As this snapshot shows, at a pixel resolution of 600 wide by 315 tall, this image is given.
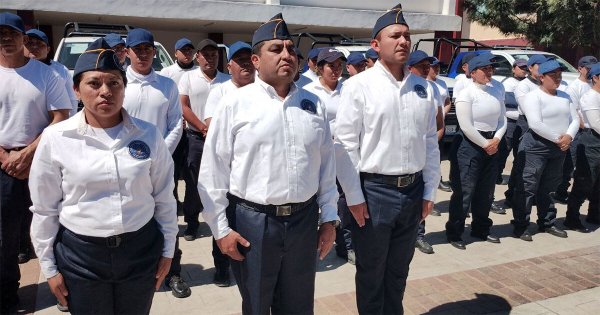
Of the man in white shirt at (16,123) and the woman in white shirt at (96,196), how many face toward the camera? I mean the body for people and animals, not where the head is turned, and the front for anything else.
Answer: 2

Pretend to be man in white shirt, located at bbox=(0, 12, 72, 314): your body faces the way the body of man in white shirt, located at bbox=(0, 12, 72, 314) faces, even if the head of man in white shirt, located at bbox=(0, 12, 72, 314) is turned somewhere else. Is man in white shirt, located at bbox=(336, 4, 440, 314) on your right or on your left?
on your left

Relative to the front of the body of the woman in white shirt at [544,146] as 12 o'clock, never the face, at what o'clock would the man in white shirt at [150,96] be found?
The man in white shirt is roughly at 3 o'clock from the woman in white shirt.

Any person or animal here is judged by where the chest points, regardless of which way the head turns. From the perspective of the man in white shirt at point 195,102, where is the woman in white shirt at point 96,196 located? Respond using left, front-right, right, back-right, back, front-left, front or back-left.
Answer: front-right

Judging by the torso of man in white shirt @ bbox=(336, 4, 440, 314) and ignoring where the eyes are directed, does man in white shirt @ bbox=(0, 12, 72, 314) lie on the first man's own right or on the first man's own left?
on the first man's own right

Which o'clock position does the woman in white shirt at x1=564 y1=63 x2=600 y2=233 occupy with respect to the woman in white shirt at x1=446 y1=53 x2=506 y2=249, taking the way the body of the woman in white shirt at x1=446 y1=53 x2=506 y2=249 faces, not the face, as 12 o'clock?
the woman in white shirt at x1=564 y1=63 x2=600 y2=233 is roughly at 9 o'clock from the woman in white shirt at x1=446 y1=53 x2=506 y2=249.

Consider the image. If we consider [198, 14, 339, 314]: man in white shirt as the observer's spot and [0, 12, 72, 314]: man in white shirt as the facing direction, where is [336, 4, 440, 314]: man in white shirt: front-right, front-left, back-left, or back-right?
back-right

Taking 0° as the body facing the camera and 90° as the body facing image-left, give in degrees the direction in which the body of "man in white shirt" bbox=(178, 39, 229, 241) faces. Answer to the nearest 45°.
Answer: approximately 315°

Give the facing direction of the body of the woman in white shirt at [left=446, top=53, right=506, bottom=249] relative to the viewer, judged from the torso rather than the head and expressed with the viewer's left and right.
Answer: facing the viewer and to the right of the viewer

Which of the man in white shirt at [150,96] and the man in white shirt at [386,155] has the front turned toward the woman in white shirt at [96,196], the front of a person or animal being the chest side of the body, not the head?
the man in white shirt at [150,96]

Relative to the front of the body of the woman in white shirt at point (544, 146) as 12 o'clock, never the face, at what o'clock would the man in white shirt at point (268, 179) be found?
The man in white shirt is roughly at 2 o'clock from the woman in white shirt.

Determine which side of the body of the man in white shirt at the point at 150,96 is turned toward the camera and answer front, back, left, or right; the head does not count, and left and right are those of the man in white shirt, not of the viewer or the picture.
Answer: front

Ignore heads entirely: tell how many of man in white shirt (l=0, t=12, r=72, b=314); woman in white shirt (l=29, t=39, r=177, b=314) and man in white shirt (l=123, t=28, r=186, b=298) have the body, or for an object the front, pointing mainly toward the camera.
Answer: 3

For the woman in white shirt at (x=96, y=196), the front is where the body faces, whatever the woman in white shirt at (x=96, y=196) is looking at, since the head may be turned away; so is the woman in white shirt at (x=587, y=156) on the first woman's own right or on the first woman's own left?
on the first woman's own left
